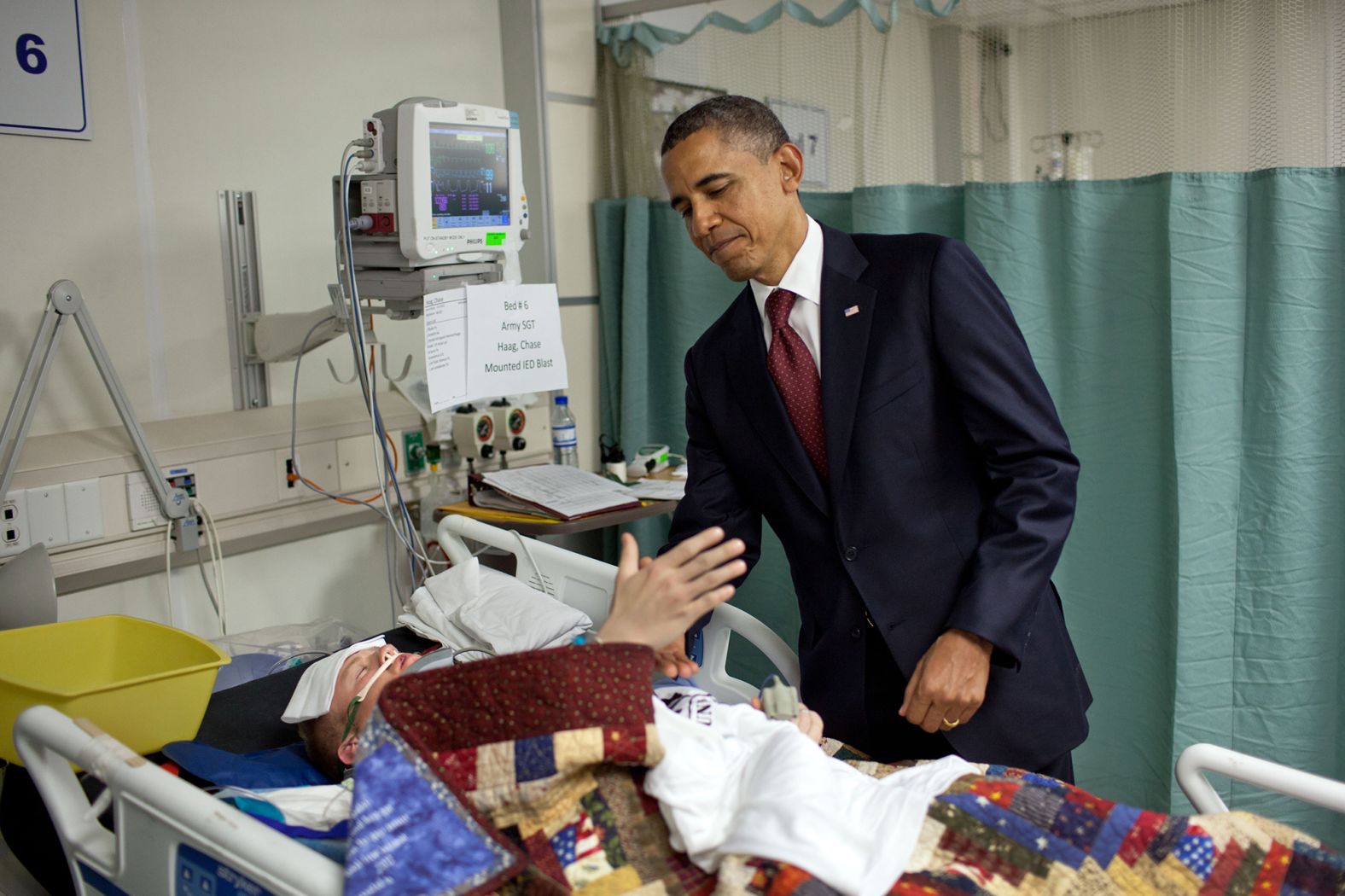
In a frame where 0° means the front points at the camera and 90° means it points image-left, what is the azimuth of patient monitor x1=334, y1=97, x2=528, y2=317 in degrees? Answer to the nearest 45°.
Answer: approximately 315°

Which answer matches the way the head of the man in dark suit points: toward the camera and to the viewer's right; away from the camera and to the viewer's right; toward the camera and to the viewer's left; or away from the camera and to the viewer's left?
toward the camera and to the viewer's left

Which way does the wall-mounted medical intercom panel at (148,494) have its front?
toward the camera

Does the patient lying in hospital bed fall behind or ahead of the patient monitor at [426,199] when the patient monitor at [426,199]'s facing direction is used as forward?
ahead

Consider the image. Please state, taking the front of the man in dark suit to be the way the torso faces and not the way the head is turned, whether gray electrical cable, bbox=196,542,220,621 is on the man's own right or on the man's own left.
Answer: on the man's own right

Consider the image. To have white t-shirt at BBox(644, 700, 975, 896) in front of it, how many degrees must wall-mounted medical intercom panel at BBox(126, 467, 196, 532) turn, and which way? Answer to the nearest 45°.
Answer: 0° — it already faces it

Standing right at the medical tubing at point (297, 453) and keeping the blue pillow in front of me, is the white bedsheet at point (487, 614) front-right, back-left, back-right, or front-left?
front-left

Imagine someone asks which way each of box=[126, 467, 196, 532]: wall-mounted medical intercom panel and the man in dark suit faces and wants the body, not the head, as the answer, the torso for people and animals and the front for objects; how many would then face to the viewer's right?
0

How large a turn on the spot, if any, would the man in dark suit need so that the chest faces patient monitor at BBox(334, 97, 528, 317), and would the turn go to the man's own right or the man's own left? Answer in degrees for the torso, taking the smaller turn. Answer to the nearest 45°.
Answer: approximately 90° to the man's own right

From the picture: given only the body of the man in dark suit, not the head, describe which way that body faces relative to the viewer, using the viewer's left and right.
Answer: facing the viewer and to the left of the viewer

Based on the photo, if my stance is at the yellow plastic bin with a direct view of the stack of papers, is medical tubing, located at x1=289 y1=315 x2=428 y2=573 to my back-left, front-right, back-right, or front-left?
front-left

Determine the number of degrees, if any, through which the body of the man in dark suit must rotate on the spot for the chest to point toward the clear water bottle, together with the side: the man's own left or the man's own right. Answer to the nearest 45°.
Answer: approximately 90° to the man's own right

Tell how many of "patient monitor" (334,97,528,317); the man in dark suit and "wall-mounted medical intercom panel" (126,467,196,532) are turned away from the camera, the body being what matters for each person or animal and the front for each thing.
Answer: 0
